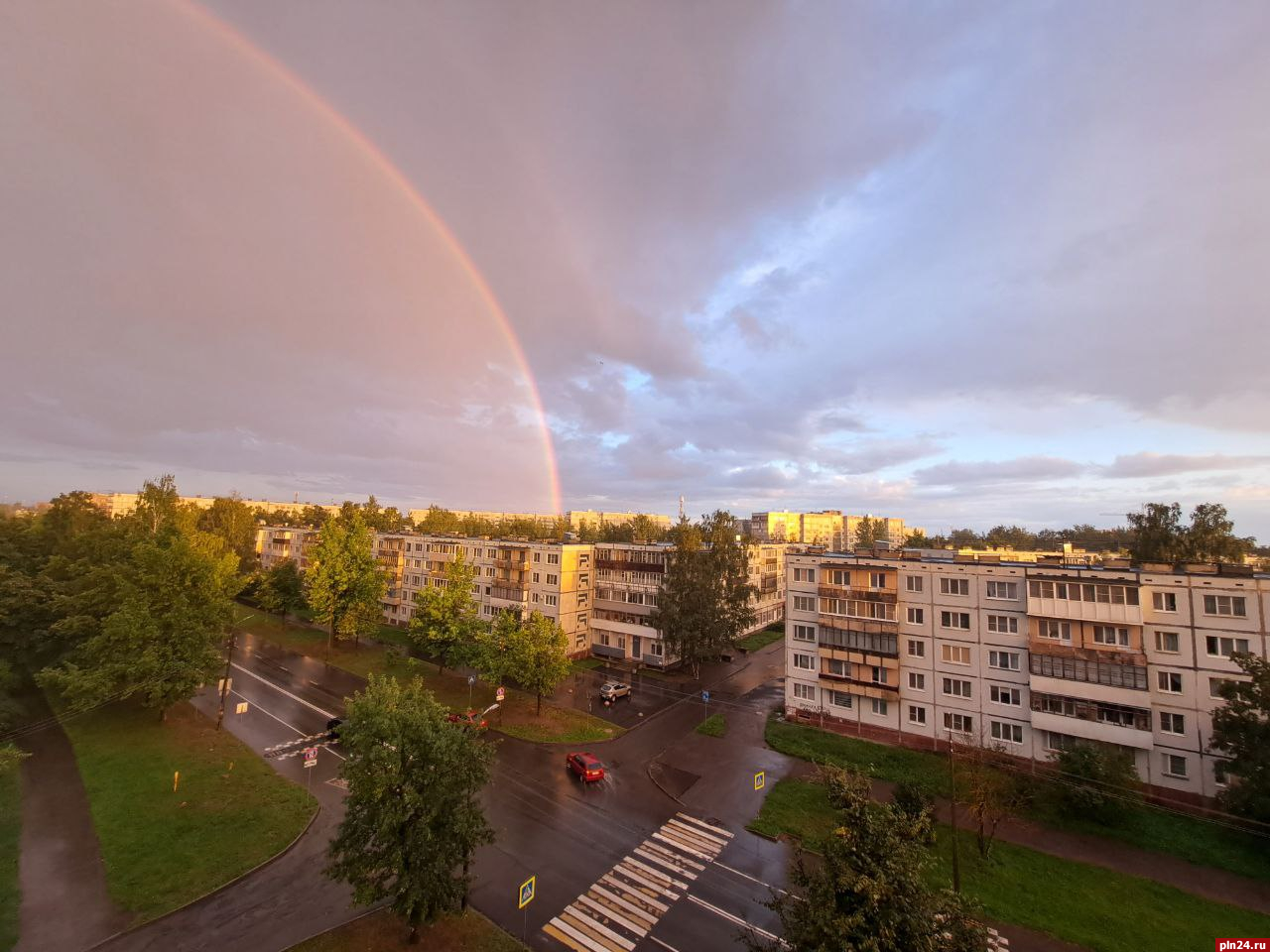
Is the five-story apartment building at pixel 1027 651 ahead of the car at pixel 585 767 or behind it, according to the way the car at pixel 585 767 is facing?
behind

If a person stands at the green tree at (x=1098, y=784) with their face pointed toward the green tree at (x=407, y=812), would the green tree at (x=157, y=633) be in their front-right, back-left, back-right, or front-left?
front-right

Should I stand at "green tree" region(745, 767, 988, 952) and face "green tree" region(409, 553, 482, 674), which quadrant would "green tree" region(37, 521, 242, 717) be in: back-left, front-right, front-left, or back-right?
front-left

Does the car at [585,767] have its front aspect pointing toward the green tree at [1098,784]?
no

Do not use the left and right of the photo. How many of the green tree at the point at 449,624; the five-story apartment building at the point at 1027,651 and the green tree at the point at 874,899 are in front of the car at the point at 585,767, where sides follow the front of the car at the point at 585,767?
1

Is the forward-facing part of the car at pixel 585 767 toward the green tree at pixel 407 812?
no

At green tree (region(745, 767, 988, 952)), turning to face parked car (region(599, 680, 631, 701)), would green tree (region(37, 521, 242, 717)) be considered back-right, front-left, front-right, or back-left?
front-left

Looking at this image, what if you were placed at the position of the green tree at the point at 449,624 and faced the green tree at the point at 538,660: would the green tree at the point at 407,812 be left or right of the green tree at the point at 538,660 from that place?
right

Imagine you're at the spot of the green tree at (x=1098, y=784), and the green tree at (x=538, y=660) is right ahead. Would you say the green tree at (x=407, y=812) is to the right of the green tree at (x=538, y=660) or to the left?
left
